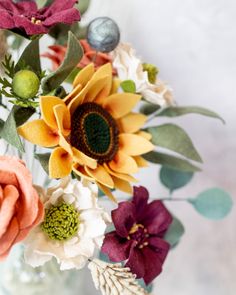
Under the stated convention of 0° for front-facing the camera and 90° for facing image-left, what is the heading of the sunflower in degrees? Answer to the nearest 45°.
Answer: approximately 315°
